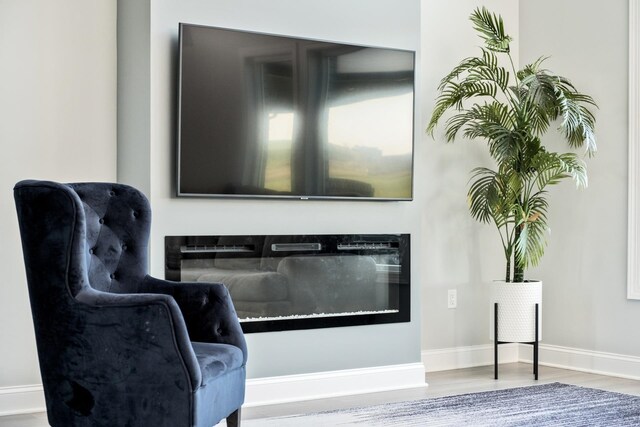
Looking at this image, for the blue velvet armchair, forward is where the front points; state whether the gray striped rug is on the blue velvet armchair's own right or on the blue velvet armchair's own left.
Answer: on the blue velvet armchair's own left

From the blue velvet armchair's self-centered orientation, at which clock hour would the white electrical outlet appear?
The white electrical outlet is roughly at 9 o'clock from the blue velvet armchair.

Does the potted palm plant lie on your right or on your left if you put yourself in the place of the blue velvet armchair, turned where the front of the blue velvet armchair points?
on your left

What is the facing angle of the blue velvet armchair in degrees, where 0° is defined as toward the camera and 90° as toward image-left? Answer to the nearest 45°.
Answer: approximately 315°
